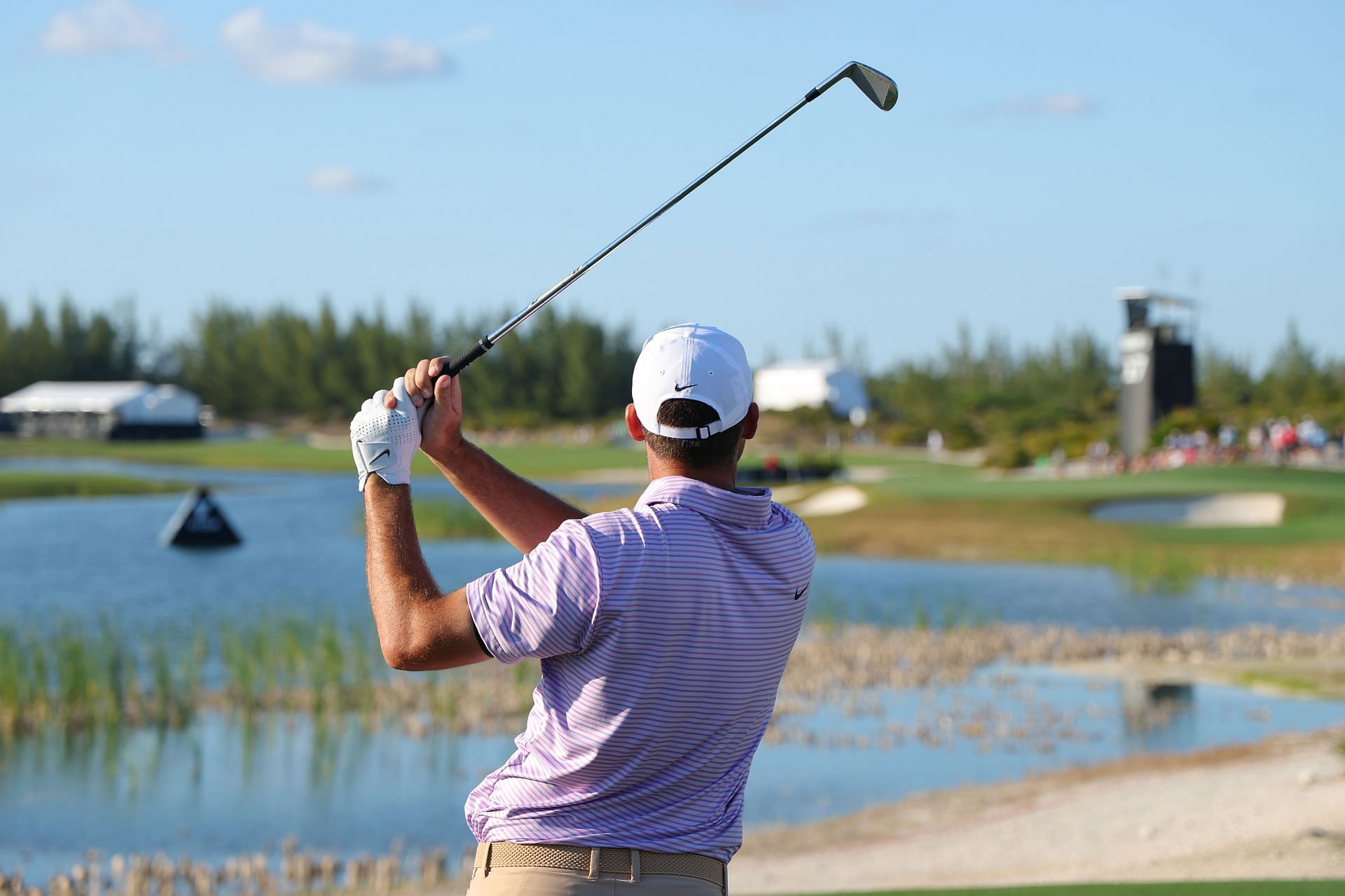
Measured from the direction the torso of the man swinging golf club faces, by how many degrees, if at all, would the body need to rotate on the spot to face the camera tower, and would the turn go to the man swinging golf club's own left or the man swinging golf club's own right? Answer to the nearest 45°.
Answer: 0° — they already face it

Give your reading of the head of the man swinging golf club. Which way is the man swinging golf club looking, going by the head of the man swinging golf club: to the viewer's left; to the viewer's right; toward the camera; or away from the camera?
away from the camera

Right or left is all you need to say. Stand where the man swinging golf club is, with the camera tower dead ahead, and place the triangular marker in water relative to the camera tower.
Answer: left

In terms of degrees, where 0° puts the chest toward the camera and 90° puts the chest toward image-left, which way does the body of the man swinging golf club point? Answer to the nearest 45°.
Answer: approximately 180°

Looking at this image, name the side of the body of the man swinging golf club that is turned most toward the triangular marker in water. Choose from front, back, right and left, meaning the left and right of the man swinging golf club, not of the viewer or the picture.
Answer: front
